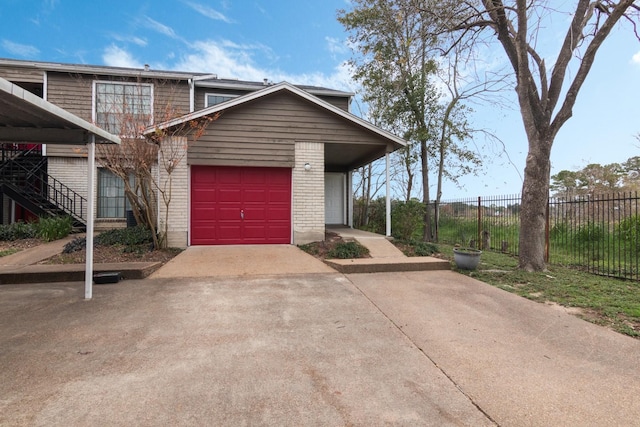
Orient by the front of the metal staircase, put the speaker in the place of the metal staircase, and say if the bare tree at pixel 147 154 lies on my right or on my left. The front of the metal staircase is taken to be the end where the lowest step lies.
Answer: on my right

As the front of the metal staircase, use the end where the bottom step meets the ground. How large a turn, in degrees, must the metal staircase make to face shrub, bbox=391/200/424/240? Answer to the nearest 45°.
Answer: approximately 45° to its right

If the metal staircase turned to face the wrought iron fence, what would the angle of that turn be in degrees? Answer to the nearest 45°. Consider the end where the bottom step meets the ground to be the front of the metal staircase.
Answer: approximately 45° to its right

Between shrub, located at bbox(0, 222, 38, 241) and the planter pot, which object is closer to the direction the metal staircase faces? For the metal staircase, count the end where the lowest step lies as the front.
the planter pot

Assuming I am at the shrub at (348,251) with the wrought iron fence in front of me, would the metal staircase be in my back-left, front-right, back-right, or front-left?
back-left

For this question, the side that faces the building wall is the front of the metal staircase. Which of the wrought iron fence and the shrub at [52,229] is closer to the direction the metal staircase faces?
the wrought iron fence

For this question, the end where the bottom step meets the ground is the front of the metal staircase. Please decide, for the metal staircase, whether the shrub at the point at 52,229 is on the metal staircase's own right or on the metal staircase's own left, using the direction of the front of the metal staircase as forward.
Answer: on the metal staircase's own right

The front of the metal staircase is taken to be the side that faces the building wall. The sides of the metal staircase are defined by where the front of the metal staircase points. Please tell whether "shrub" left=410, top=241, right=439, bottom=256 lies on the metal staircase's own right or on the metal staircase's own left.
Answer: on the metal staircase's own right

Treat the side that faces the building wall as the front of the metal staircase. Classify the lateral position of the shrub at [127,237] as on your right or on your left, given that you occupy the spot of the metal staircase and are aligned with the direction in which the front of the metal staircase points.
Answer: on your right

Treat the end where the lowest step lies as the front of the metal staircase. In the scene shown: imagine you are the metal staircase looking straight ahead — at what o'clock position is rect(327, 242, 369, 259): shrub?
The shrub is roughly at 2 o'clock from the metal staircase.

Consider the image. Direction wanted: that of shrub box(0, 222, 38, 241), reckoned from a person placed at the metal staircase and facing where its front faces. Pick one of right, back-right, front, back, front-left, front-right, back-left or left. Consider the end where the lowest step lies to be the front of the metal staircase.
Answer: right

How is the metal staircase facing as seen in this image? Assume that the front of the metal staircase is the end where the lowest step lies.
to the viewer's right
